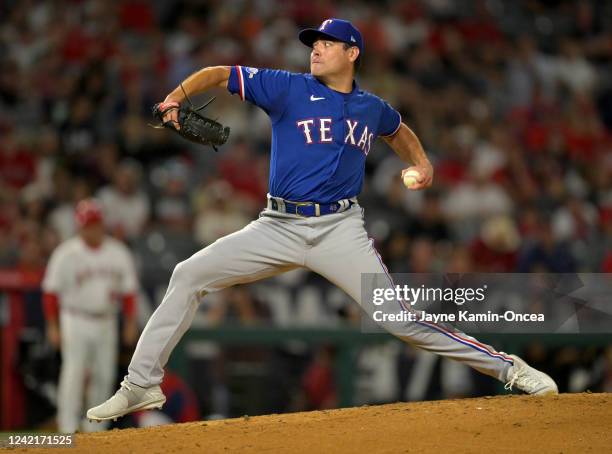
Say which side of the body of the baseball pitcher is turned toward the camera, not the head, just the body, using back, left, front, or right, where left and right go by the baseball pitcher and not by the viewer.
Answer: front
